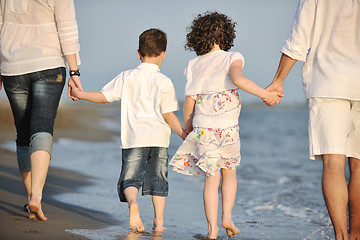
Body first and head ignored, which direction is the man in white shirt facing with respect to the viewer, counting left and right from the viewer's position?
facing away from the viewer

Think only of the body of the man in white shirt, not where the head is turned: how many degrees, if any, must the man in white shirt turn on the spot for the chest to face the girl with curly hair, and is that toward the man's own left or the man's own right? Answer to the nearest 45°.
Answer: approximately 90° to the man's own left

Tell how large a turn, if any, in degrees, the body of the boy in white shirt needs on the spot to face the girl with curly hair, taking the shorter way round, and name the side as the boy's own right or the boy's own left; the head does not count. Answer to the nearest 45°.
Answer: approximately 90° to the boy's own right

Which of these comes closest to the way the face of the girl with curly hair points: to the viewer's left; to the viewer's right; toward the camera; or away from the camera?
away from the camera

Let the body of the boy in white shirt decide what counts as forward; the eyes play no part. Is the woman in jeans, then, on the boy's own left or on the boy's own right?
on the boy's own left

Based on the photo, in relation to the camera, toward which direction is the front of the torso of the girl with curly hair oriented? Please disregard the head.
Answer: away from the camera

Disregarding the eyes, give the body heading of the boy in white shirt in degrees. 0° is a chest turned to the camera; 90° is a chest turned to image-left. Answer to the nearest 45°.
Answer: approximately 180°

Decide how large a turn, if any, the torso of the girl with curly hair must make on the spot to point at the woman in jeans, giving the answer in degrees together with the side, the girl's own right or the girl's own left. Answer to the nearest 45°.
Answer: approximately 90° to the girl's own left

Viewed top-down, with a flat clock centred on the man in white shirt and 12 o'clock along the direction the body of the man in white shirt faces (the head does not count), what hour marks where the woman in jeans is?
The woman in jeans is roughly at 9 o'clock from the man in white shirt.

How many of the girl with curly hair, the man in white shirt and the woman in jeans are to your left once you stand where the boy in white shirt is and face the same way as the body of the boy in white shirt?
1

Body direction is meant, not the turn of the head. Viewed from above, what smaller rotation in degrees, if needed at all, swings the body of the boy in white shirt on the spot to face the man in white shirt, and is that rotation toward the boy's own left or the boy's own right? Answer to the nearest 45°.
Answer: approximately 135° to the boy's own right

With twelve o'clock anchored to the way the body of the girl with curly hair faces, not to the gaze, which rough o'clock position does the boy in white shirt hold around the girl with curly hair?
The boy in white shirt is roughly at 9 o'clock from the girl with curly hair.

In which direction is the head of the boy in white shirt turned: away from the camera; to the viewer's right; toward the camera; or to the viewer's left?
away from the camera
